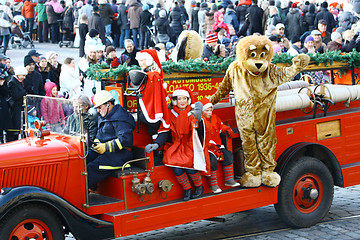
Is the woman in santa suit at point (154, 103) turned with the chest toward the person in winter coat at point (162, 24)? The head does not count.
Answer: no

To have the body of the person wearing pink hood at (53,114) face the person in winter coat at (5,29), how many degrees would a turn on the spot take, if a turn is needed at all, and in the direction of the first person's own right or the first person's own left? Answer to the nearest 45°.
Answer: approximately 135° to the first person's own left

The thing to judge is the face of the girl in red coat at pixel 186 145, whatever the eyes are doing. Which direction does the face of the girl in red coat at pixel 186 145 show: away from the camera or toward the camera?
toward the camera

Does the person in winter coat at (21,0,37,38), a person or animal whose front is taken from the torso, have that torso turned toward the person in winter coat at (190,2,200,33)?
no

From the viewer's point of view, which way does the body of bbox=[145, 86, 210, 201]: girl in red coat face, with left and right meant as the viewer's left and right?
facing the viewer

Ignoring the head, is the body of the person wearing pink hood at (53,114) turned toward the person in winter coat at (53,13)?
no

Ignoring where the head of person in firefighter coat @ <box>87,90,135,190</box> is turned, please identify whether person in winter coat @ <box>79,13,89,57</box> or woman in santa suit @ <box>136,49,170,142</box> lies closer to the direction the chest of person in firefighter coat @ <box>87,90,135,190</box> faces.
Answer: the person in winter coat

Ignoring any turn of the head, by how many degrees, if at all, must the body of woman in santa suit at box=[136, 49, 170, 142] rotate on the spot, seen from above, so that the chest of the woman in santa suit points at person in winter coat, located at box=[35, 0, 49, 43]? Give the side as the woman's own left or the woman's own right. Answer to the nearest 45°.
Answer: approximately 90° to the woman's own right
